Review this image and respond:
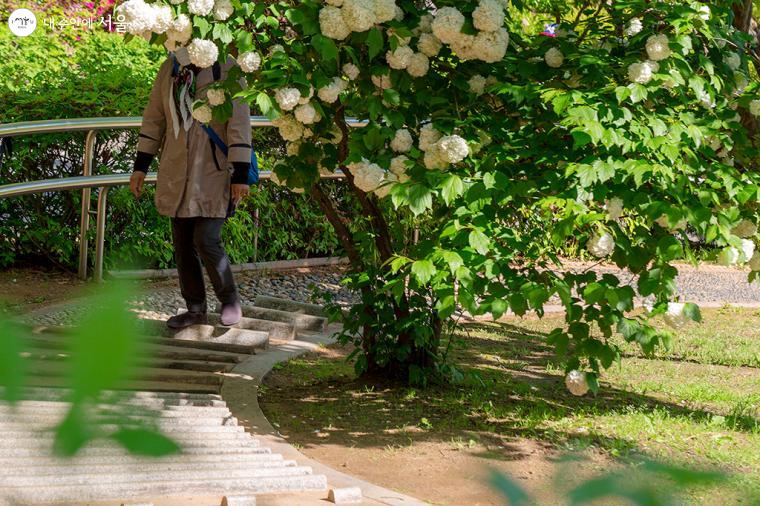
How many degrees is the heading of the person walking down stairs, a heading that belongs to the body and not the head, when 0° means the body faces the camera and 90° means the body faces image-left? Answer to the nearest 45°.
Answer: approximately 45°

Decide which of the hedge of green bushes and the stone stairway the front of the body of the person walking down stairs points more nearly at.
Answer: the stone stairway

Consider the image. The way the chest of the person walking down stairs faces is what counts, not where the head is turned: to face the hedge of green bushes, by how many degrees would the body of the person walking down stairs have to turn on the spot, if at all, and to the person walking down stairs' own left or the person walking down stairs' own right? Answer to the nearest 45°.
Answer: approximately 135° to the person walking down stairs' own right

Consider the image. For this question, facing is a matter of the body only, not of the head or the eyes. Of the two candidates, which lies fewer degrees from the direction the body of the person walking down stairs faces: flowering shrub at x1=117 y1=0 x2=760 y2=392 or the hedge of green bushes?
the flowering shrub

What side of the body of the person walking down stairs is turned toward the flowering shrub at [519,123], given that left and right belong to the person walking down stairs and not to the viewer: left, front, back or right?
left
